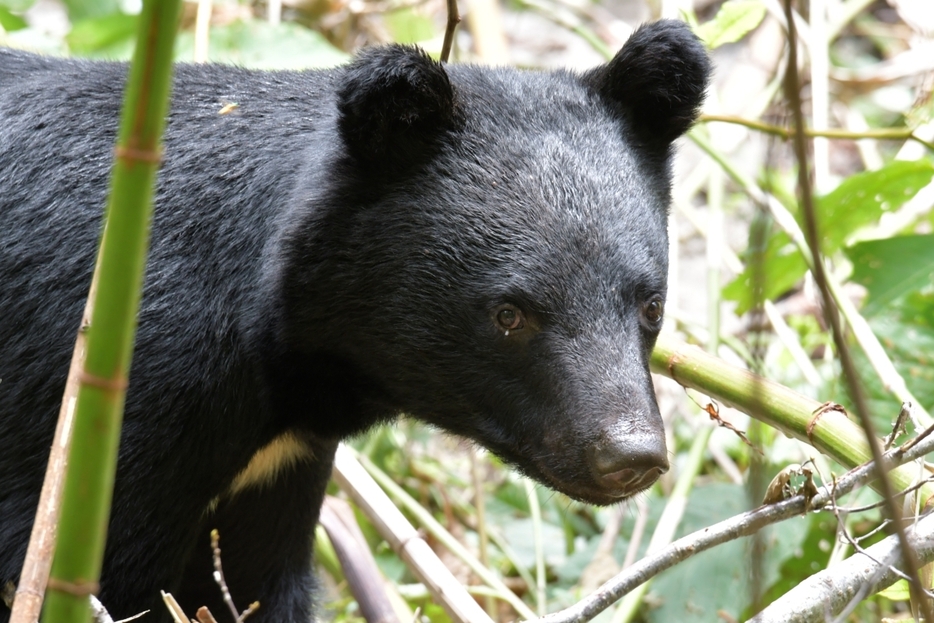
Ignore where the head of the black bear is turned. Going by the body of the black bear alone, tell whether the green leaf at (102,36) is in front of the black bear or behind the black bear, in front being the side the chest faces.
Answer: behind

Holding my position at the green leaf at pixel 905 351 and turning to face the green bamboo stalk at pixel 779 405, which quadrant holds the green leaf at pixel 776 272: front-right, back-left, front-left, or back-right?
front-right

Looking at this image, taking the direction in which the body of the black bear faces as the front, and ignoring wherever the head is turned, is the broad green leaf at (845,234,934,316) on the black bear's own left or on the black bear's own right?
on the black bear's own left

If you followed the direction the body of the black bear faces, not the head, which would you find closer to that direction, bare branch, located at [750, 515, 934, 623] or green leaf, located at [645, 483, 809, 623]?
the bare branch

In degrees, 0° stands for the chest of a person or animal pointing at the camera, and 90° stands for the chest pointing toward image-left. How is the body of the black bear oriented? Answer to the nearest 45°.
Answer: approximately 315°

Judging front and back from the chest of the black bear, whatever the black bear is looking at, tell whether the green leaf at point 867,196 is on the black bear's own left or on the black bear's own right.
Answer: on the black bear's own left

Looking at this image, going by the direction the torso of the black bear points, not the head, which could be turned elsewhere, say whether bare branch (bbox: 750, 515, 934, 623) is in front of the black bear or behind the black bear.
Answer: in front

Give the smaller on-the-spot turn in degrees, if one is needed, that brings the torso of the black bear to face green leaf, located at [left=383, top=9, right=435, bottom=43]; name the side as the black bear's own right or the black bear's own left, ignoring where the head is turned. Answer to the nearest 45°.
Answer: approximately 135° to the black bear's own left

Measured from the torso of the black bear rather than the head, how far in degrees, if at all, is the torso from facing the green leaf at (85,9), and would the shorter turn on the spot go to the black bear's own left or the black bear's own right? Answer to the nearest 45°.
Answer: approximately 180°

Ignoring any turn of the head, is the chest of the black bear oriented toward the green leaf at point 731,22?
no

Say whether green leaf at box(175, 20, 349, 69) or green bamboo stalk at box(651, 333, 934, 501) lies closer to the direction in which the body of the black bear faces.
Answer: the green bamboo stalk
